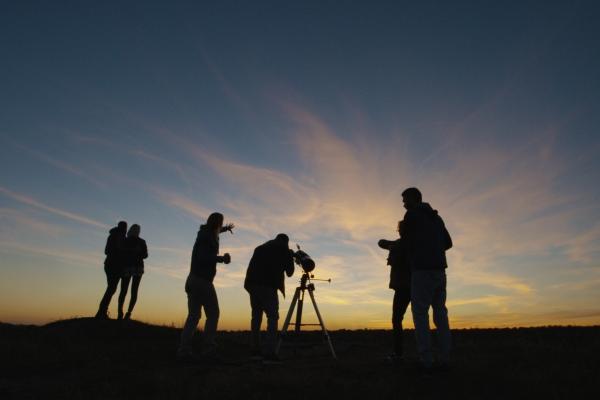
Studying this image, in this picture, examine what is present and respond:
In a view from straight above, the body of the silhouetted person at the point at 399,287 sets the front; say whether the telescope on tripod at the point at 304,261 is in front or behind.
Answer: in front

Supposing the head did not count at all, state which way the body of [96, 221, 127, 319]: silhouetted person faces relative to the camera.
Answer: to the viewer's right

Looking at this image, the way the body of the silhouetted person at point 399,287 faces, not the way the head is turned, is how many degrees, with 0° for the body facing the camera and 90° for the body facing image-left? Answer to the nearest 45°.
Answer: approximately 90°

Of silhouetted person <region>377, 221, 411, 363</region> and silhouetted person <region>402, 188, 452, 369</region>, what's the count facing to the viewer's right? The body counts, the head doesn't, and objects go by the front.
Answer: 0

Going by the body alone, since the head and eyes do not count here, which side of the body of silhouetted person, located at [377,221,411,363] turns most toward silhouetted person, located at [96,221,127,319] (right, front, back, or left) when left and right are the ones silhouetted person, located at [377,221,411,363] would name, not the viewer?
front

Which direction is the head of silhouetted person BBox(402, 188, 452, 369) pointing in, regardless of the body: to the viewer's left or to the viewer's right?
to the viewer's left

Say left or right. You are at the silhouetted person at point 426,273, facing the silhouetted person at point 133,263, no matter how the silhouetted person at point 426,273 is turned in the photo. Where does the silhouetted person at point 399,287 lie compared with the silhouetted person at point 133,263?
right

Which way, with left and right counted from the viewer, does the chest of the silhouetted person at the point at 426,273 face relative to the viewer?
facing away from the viewer and to the left of the viewer

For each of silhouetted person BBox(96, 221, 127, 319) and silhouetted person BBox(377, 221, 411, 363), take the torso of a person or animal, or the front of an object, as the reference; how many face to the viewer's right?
1

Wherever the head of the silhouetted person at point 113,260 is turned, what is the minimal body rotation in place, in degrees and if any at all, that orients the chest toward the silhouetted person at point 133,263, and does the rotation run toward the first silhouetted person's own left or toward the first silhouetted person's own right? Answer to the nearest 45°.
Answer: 0° — they already face them

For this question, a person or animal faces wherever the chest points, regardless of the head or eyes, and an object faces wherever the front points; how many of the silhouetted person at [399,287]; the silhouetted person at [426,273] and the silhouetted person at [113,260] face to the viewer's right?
1

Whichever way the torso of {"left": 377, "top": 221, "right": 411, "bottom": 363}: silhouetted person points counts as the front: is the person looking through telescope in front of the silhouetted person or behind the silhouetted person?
in front
